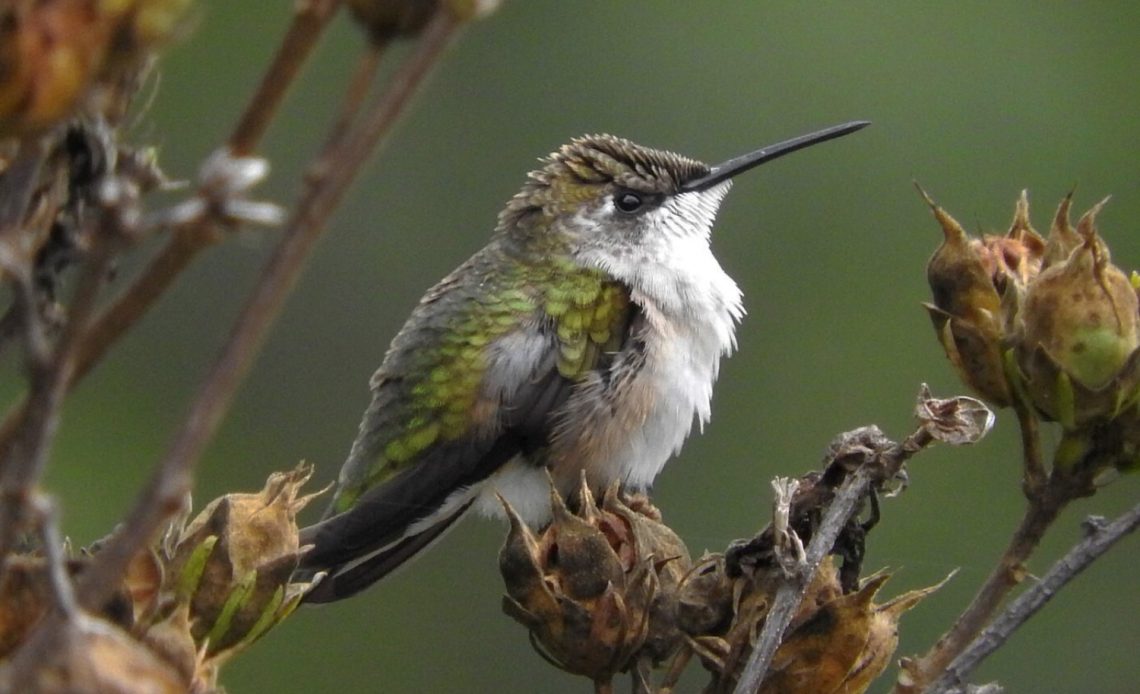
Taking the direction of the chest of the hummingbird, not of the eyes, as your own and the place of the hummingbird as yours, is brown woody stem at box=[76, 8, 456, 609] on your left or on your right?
on your right

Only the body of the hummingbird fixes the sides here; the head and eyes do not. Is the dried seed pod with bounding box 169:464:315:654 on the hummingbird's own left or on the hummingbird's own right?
on the hummingbird's own right

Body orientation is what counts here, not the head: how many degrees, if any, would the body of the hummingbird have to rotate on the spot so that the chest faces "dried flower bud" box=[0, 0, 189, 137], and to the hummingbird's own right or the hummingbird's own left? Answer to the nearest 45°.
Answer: approximately 90° to the hummingbird's own right

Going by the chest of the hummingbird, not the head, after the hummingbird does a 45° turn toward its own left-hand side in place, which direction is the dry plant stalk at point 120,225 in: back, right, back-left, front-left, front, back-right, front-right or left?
back-right

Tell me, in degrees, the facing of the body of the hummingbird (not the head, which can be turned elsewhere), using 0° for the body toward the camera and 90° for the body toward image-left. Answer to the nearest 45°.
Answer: approximately 270°

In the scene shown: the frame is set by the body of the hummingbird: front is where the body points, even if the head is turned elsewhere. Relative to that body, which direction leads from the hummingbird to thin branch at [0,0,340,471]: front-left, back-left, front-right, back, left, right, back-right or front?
right

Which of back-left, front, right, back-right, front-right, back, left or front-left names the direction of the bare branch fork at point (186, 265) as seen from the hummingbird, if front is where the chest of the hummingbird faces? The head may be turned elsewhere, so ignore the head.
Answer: back

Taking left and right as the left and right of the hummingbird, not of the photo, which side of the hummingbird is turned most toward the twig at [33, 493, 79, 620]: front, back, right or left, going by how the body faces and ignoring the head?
right
